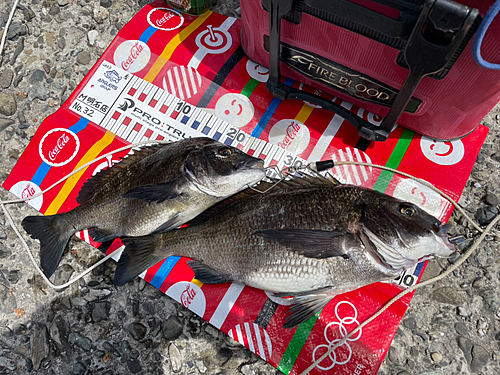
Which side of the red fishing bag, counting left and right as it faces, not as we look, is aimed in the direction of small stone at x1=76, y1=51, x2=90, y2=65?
right

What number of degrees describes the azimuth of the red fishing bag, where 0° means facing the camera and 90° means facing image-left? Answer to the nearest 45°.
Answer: approximately 45°

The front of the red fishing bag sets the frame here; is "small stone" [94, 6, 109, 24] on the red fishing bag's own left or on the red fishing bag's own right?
on the red fishing bag's own right

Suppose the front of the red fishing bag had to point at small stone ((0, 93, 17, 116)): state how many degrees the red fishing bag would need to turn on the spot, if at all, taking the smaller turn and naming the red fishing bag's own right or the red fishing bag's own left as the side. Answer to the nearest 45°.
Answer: approximately 45° to the red fishing bag's own right
